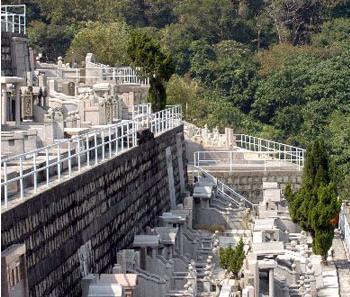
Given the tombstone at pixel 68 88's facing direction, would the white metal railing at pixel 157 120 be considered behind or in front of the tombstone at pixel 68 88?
in front

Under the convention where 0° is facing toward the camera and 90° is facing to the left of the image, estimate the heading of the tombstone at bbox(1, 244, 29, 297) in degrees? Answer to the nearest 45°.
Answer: approximately 315°

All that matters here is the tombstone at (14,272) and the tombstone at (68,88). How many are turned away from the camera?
0

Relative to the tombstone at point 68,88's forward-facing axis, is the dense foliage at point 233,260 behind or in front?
in front

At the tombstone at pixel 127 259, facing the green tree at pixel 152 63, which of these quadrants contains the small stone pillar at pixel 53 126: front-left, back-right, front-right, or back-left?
front-left

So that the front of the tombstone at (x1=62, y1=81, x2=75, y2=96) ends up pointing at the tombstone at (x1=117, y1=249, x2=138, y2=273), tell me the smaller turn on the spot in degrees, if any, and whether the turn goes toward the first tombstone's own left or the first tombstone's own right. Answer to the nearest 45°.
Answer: approximately 45° to the first tombstone's own right

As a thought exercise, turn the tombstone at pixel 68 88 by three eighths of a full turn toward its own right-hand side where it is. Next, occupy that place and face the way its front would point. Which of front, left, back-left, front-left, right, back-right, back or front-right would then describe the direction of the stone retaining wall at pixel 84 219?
left

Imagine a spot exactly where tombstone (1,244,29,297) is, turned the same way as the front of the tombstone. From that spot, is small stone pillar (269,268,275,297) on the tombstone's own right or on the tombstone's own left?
on the tombstone's own left

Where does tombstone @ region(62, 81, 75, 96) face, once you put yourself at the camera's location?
facing the viewer and to the right of the viewer

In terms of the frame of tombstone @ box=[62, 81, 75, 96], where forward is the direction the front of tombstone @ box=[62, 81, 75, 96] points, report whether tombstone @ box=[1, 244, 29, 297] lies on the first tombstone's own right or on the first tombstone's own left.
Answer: on the first tombstone's own right

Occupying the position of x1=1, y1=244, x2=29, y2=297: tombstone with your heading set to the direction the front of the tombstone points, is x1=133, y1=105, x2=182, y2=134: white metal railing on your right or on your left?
on your left
